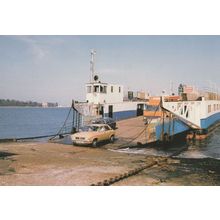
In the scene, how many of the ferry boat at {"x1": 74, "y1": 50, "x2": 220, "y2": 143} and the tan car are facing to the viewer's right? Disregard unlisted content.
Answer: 0

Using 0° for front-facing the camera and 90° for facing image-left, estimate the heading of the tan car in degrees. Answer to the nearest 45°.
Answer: approximately 45°

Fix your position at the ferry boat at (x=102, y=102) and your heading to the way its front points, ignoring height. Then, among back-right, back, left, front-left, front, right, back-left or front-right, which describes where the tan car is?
front-left

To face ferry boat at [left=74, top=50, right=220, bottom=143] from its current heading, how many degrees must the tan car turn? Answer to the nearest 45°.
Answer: approximately 180°

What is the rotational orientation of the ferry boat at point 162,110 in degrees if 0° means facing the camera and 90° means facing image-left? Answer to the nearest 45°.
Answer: approximately 45°

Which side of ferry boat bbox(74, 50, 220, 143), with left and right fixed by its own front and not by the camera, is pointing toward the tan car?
front

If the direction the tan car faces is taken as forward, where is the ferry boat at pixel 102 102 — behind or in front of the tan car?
behind
